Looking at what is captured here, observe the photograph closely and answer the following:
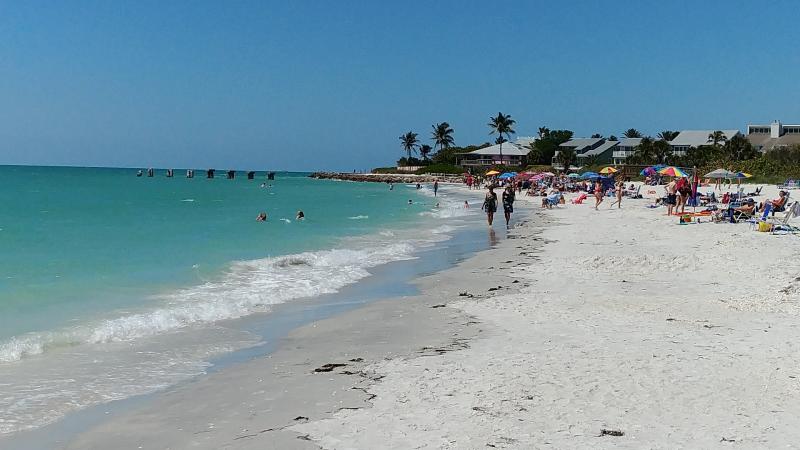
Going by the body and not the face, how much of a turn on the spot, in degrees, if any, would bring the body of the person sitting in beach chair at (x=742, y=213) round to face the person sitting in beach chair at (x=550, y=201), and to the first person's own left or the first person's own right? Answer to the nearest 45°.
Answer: approximately 45° to the first person's own right

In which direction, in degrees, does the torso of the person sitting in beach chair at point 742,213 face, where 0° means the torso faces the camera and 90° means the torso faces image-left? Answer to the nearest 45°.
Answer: approximately 90°
